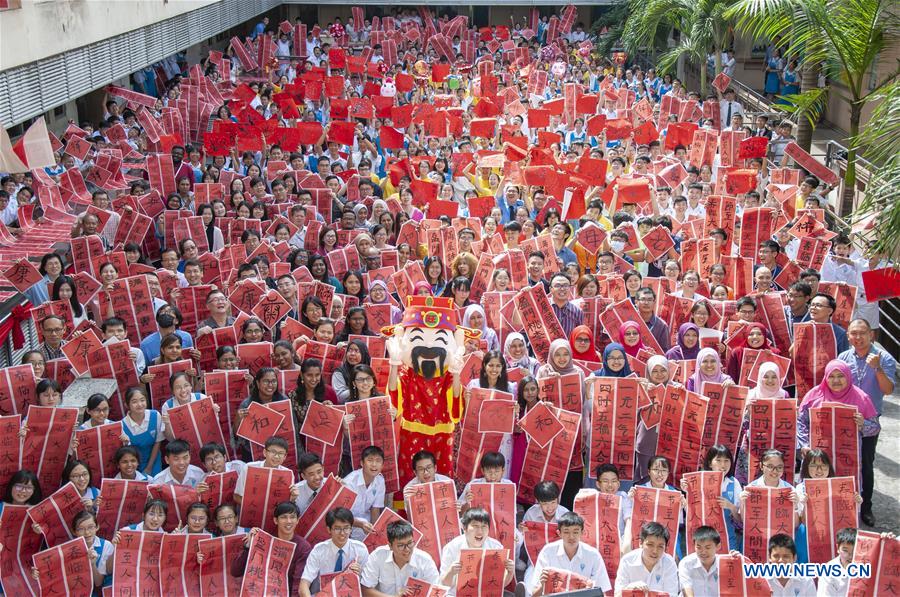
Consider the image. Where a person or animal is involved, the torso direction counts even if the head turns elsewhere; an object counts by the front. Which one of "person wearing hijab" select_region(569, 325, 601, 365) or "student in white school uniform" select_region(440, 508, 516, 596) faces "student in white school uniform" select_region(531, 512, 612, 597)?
the person wearing hijab

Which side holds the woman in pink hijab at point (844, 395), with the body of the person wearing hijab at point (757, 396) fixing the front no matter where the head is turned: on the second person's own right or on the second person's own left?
on the second person's own left

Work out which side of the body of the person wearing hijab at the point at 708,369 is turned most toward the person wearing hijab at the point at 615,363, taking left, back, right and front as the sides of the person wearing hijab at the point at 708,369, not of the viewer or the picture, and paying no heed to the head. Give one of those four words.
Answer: right

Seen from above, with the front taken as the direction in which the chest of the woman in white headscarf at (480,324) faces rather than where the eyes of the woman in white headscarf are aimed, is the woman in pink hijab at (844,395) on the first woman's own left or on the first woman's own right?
on the first woman's own left

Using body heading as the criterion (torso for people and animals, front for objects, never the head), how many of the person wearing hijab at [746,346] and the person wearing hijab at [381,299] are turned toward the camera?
2

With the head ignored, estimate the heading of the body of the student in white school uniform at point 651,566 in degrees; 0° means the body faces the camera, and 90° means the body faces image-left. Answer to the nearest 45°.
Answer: approximately 0°

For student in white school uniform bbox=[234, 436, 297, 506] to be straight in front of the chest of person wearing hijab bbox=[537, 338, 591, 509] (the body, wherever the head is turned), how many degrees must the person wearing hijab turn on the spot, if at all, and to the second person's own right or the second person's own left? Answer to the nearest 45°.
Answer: approximately 45° to the second person's own right

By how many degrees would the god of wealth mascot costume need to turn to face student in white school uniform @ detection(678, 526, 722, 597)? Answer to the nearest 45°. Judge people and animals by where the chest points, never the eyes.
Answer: approximately 45° to its left

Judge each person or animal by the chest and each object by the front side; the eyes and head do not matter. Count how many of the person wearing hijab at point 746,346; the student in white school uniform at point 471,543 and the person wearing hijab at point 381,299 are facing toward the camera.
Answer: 3

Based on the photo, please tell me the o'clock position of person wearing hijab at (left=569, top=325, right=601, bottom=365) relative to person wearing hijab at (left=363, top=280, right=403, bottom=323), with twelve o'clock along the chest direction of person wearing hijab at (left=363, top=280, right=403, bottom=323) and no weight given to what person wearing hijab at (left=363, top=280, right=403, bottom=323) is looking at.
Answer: person wearing hijab at (left=569, top=325, right=601, bottom=365) is roughly at 10 o'clock from person wearing hijab at (left=363, top=280, right=403, bottom=323).
